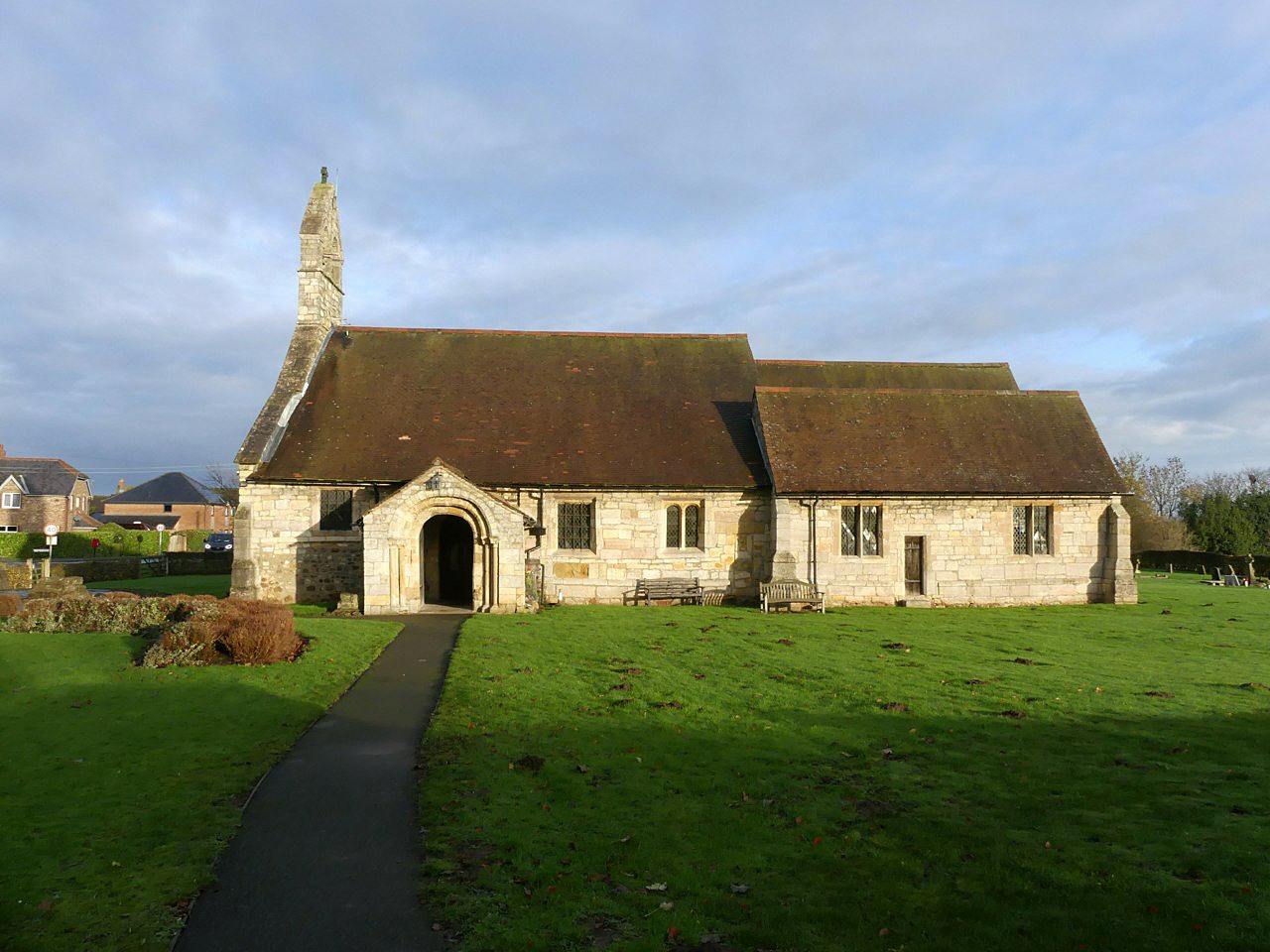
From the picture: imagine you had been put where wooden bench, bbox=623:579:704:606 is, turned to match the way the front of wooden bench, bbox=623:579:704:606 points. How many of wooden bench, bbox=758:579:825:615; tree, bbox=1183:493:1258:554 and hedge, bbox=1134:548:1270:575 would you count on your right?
0

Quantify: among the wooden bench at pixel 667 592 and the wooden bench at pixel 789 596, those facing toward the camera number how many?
2

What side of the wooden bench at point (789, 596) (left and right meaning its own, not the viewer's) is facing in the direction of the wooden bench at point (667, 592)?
right

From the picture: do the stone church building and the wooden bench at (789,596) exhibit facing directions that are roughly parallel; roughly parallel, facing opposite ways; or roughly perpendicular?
roughly parallel

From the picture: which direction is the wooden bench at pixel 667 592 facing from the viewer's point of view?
toward the camera

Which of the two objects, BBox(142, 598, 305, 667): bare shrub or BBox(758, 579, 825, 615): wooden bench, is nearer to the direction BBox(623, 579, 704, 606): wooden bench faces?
the bare shrub

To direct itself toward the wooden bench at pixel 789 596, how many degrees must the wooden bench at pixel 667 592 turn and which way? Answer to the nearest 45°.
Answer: approximately 90° to its left

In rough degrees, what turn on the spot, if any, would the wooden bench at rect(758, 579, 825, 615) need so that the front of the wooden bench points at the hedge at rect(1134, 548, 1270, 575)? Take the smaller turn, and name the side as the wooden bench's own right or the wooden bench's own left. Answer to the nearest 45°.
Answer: approximately 135° to the wooden bench's own left

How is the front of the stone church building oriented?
toward the camera

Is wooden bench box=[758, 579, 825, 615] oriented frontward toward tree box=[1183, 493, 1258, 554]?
no

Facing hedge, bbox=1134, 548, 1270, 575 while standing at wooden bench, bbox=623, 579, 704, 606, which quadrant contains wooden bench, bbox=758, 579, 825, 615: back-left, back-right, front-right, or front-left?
front-right

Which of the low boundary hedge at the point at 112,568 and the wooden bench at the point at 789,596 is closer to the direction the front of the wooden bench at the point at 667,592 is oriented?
the wooden bench

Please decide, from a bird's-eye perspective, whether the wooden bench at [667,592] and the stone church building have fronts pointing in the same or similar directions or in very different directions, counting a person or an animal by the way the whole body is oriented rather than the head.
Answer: same or similar directions
